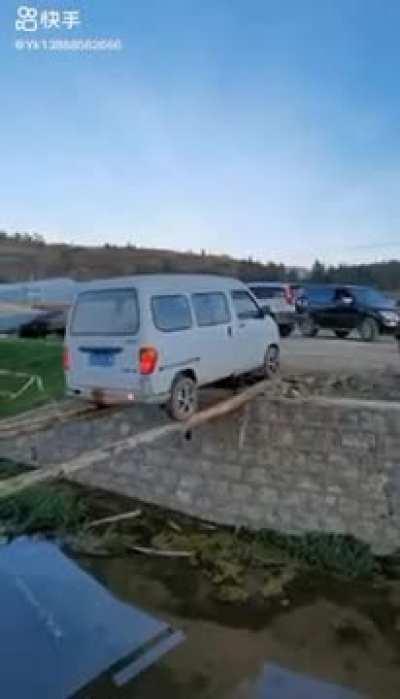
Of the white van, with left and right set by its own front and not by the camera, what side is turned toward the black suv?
front

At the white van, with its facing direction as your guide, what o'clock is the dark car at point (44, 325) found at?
The dark car is roughly at 10 o'clock from the white van.

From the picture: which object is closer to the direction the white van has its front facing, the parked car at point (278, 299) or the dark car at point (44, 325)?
the parked car

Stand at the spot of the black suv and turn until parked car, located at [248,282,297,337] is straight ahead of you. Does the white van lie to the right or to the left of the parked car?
left

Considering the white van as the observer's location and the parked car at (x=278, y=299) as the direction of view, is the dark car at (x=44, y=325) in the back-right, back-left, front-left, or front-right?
front-left

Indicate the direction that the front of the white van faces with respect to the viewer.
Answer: facing away from the viewer and to the right of the viewer

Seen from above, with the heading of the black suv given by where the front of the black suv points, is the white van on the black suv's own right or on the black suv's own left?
on the black suv's own right

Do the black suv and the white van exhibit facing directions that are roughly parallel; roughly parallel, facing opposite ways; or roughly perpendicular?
roughly perpendicular

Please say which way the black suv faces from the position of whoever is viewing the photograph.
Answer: facing the viewer and to the right of the viewer
